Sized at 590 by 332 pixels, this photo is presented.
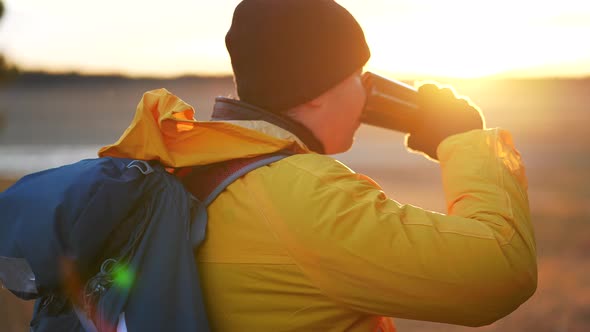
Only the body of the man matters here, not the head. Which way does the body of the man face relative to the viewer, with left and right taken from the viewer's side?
facing away from the viewer and to the right of the viewer

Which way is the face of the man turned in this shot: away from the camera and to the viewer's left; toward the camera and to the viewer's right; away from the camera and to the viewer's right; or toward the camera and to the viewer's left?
away from the camera and to the viewer's right
